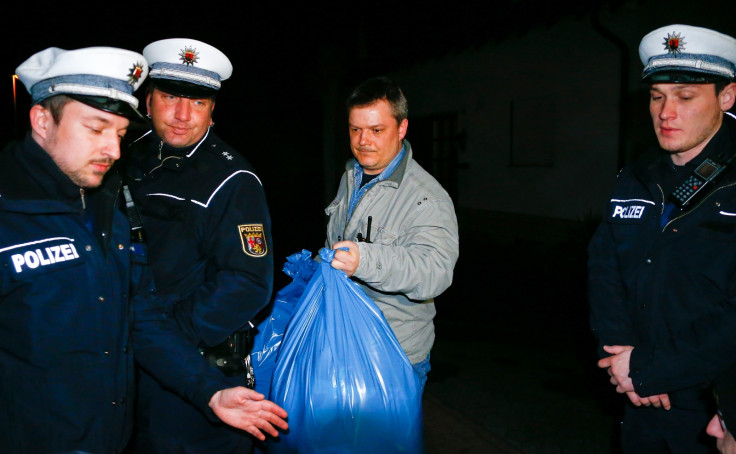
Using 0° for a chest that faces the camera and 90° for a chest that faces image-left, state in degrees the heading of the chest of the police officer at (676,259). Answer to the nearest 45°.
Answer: approximately 45°

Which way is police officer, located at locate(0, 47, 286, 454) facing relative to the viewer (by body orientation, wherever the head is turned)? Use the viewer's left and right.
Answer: facing the viewer and to the right of the viewer

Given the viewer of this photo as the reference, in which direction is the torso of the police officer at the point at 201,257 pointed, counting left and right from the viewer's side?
facing the viewer and to the left of the viewer

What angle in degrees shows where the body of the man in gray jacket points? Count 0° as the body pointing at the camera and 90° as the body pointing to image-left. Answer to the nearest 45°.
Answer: approximately 45°

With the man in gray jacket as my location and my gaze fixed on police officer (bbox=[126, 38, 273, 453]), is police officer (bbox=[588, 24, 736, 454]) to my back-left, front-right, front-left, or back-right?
back-left

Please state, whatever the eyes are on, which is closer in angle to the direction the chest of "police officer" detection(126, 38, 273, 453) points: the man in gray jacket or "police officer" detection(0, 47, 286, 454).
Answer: the police officer

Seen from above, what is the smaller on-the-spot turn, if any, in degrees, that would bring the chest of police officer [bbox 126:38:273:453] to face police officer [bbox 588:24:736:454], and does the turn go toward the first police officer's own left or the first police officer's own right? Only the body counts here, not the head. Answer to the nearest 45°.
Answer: approximately 135° to the first police officer's own left

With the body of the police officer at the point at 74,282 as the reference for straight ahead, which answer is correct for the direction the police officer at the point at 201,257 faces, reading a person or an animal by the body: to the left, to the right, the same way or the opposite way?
to the right

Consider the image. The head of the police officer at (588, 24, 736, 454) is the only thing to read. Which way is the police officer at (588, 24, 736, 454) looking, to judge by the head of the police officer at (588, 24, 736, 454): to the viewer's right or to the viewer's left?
to the viewer's left

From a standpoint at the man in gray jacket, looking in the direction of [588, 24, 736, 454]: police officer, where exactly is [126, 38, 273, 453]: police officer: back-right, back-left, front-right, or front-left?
back-right
